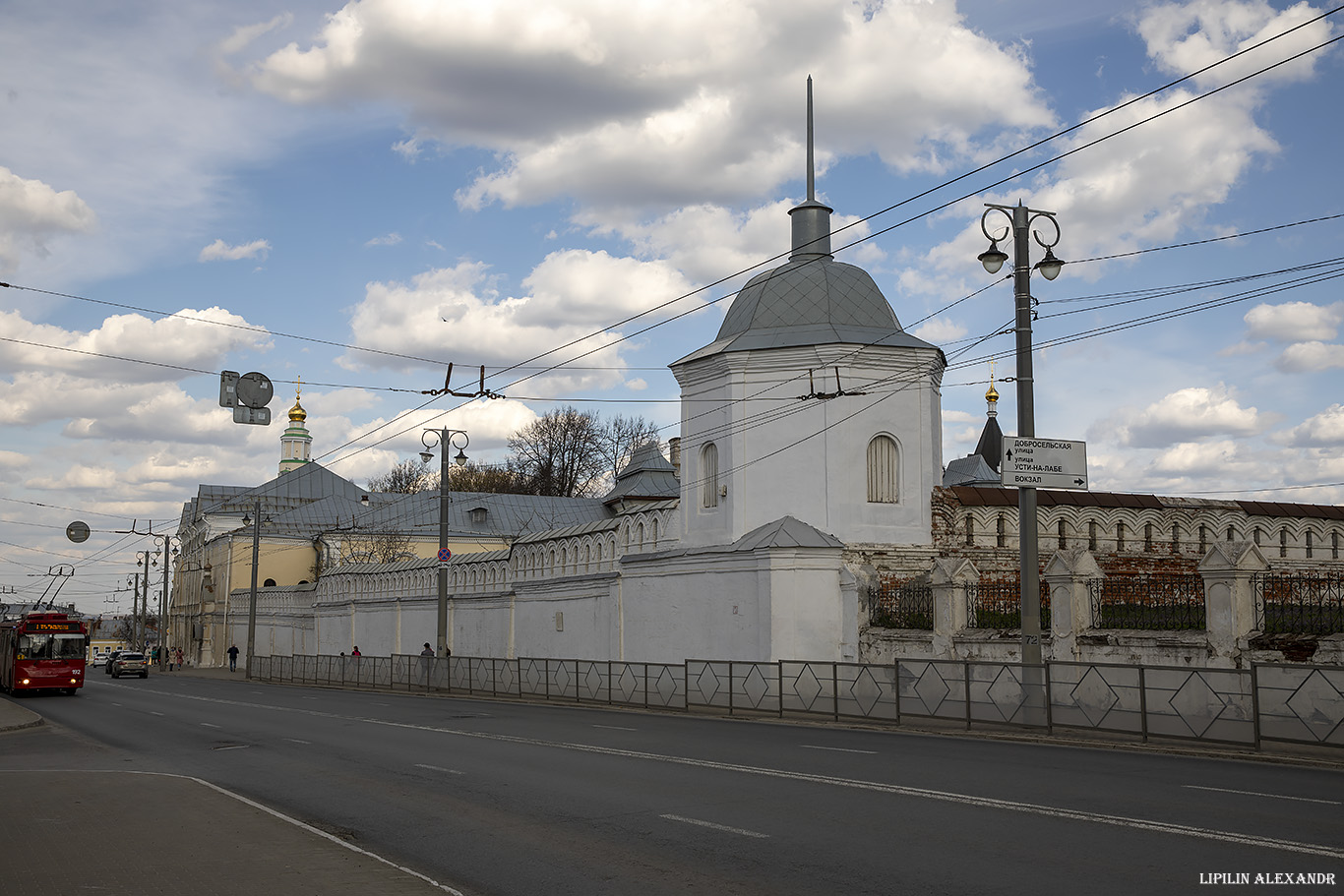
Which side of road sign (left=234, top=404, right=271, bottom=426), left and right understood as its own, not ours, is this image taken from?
back

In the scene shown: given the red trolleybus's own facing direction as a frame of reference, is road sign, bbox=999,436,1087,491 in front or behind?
in front

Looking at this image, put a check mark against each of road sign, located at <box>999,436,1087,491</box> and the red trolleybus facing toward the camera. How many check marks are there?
2

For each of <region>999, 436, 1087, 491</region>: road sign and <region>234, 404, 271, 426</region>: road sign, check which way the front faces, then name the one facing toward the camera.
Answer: <region>999, 436, 1087, 491</region>: road sign

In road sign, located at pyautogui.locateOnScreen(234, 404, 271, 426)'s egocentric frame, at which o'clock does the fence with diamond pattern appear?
The fence with diamond pattern is roughly at 4 o'clock from the road sign.

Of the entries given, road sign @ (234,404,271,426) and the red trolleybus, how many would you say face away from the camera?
1

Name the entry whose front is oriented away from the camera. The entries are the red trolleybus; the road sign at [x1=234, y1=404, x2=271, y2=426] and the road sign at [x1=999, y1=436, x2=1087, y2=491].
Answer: the road sign at [x1=234, y1=404, x2=271, y2=426]

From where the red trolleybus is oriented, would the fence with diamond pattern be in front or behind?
in front

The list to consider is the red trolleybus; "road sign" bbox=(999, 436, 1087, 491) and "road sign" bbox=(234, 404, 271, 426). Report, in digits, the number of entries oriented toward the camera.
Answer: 2

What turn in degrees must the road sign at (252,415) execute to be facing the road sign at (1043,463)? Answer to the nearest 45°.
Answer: approximately 135° to its right

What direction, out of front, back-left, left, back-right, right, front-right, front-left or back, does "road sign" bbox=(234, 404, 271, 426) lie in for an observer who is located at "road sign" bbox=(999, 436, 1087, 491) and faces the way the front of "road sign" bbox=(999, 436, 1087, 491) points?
right

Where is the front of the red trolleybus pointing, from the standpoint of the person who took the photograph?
facing the viewer
